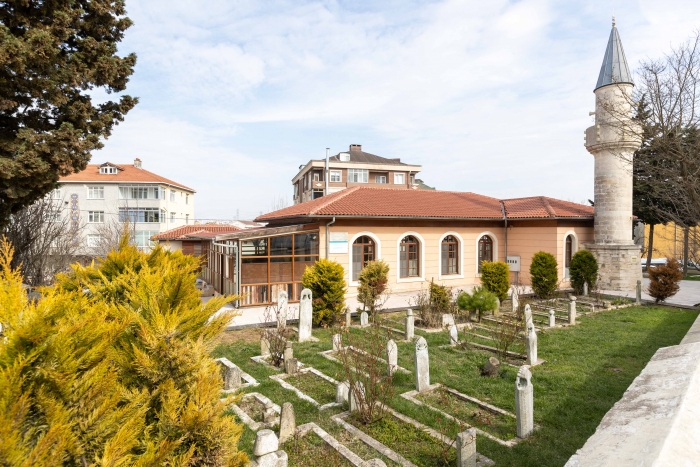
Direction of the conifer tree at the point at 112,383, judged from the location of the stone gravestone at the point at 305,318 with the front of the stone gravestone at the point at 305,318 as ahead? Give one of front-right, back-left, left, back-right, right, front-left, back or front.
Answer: front

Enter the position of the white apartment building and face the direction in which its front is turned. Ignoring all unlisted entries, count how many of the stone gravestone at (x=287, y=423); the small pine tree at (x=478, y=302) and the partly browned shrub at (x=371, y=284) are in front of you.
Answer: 3

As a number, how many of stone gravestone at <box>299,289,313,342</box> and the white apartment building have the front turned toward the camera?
2

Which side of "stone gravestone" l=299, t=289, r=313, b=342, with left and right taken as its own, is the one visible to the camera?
front

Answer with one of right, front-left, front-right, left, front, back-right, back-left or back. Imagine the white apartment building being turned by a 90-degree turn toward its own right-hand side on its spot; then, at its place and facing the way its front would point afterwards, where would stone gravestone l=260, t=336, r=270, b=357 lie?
left

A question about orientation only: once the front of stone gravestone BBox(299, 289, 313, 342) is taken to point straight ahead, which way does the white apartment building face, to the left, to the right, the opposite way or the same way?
the same way

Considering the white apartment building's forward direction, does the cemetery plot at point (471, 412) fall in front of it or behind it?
in front

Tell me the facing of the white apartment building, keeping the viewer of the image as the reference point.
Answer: facing the viewer

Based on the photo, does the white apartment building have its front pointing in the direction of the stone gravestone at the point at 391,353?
yes

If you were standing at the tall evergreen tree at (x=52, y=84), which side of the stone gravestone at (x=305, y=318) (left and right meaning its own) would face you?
right

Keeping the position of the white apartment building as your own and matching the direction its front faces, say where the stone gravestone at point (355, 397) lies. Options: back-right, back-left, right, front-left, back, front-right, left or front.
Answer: front

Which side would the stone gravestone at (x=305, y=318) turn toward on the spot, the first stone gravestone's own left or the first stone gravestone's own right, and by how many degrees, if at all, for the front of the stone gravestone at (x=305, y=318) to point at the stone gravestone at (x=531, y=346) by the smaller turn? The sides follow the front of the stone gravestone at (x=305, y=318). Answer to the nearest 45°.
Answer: approximately 45° to the first stone gravestone's own left

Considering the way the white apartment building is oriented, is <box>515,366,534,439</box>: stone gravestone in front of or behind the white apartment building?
in front

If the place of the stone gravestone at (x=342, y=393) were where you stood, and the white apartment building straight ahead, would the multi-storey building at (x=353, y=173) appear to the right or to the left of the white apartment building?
right

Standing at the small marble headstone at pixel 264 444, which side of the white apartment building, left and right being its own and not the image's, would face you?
front
